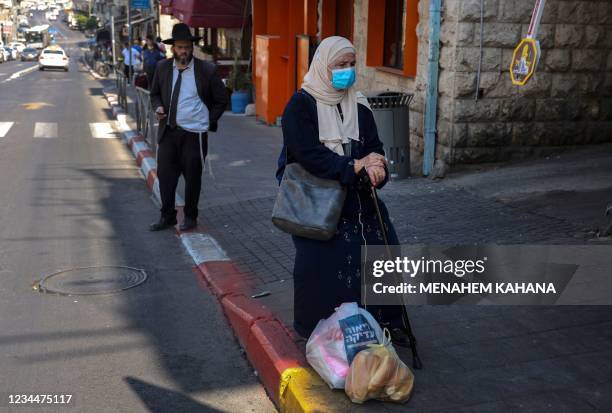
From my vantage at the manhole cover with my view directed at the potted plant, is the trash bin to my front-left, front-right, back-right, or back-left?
front-right

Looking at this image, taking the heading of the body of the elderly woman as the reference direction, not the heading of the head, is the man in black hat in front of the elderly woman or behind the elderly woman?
behind

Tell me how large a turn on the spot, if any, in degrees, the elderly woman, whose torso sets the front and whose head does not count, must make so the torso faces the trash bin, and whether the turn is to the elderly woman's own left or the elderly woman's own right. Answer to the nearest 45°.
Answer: approximately 135° to the elderly woman's own left

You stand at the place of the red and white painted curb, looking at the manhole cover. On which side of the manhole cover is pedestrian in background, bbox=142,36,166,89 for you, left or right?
right

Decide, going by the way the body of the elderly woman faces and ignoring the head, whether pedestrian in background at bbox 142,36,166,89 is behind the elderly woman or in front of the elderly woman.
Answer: behind

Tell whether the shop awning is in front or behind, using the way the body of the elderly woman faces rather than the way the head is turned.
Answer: behind
